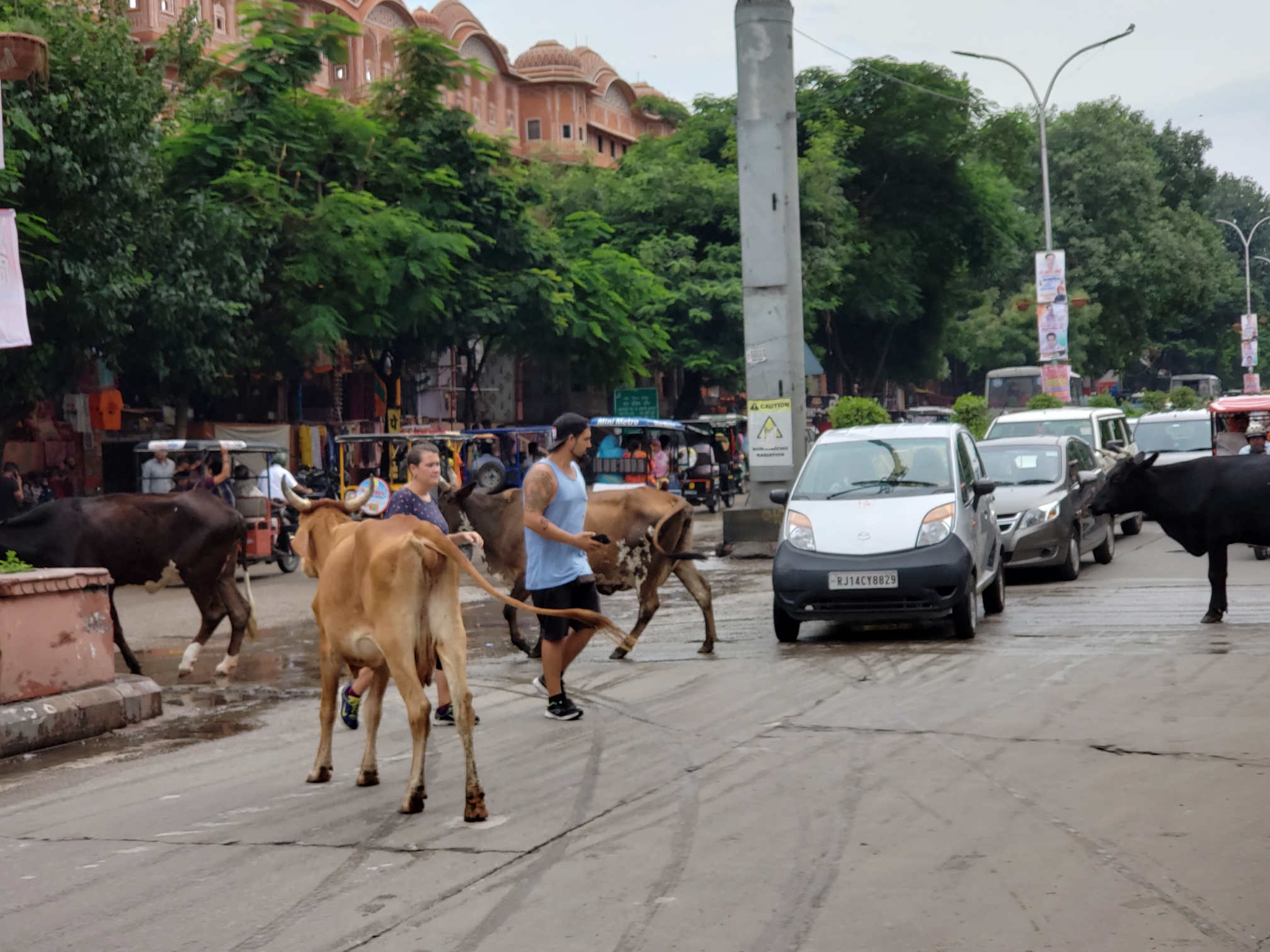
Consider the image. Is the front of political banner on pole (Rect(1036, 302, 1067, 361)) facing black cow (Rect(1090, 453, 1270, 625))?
yes

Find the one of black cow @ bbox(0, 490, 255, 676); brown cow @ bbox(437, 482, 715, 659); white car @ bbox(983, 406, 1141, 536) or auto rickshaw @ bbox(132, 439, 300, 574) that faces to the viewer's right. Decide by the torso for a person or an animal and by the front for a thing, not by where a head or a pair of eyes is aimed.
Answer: the auto rickshaw

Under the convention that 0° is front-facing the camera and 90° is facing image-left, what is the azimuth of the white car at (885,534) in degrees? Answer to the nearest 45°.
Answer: approximately 0°

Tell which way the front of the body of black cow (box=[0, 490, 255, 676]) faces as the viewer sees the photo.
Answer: to the viewer's left

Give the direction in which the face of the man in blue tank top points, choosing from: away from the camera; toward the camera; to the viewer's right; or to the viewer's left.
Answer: to the viewer's right

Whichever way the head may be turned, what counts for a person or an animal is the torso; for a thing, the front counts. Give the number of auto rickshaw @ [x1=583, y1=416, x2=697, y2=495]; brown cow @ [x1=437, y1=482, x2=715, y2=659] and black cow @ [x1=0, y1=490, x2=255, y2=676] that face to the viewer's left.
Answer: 2

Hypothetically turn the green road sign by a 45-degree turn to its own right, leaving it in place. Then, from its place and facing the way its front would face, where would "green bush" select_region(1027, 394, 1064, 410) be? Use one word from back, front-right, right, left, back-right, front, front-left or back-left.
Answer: back-left

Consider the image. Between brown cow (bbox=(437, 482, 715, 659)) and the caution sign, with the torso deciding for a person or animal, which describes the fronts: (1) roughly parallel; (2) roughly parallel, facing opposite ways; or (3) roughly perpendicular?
roughly perpendicular

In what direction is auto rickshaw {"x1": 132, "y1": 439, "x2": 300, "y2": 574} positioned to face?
to the viewer's right

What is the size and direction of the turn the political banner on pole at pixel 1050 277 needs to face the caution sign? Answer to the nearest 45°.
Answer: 0° — it already faces it
